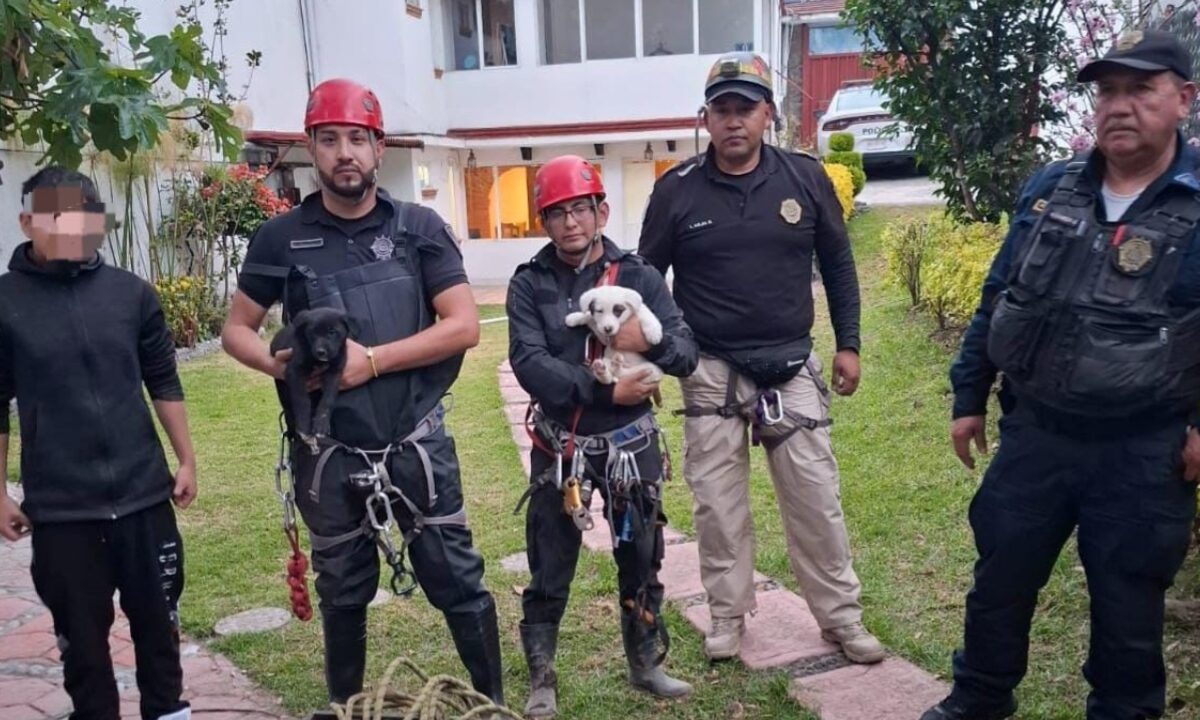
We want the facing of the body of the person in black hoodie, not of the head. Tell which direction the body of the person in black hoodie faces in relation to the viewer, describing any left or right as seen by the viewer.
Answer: facing the viewer

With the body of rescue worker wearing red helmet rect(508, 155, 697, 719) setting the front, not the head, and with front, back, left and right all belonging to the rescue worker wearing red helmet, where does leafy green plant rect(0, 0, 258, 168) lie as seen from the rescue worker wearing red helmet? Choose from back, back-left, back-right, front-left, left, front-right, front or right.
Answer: right

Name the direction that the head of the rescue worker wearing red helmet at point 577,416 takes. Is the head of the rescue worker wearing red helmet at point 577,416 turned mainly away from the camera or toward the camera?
toward the camera

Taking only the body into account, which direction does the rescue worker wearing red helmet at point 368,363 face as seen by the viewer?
toward the camera

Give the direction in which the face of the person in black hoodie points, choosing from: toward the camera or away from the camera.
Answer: toward the camera

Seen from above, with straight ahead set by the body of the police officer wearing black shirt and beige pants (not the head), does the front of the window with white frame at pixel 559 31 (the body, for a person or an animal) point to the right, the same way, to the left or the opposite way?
the same way

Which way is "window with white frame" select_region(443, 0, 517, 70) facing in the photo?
toward the camera

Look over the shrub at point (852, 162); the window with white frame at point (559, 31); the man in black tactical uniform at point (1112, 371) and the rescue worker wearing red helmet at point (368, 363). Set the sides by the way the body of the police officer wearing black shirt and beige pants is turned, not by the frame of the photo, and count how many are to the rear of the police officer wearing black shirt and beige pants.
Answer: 2

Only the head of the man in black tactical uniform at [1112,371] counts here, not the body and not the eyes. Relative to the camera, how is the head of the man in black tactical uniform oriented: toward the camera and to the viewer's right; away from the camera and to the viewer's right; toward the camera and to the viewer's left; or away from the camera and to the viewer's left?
toward the camera and to the viewer's left

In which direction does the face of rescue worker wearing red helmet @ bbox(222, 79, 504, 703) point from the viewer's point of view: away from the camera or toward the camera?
toward the camera

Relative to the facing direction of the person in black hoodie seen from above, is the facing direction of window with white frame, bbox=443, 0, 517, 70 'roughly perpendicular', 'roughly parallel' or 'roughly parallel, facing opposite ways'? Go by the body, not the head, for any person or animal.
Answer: roughly parallel

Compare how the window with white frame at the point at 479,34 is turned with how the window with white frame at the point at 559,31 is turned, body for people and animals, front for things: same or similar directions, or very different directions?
same or similar directions

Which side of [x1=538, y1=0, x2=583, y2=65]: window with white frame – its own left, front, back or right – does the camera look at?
front
